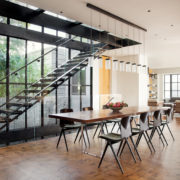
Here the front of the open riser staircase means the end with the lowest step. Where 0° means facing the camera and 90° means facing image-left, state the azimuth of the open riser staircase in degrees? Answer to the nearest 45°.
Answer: approximately 45°
